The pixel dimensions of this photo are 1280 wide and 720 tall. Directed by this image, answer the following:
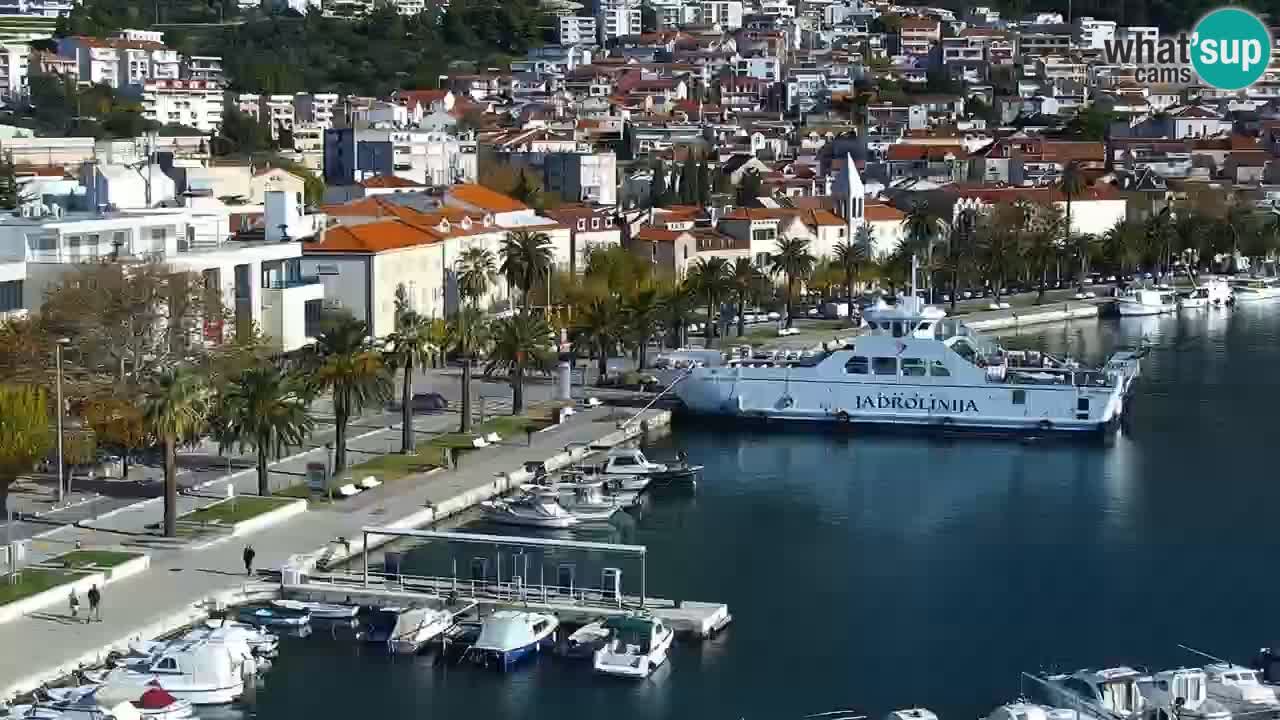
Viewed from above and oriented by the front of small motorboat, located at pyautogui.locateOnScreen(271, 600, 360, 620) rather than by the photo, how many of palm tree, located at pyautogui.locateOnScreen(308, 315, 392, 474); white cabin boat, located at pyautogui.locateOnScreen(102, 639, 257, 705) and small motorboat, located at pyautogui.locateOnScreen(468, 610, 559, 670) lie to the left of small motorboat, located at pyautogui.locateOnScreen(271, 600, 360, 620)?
1

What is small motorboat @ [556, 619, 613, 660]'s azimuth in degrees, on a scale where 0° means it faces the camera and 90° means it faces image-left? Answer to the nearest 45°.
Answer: approximately 45°

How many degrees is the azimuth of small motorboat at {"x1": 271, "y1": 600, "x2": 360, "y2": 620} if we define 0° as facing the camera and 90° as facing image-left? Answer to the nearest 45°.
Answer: approximately 90°
